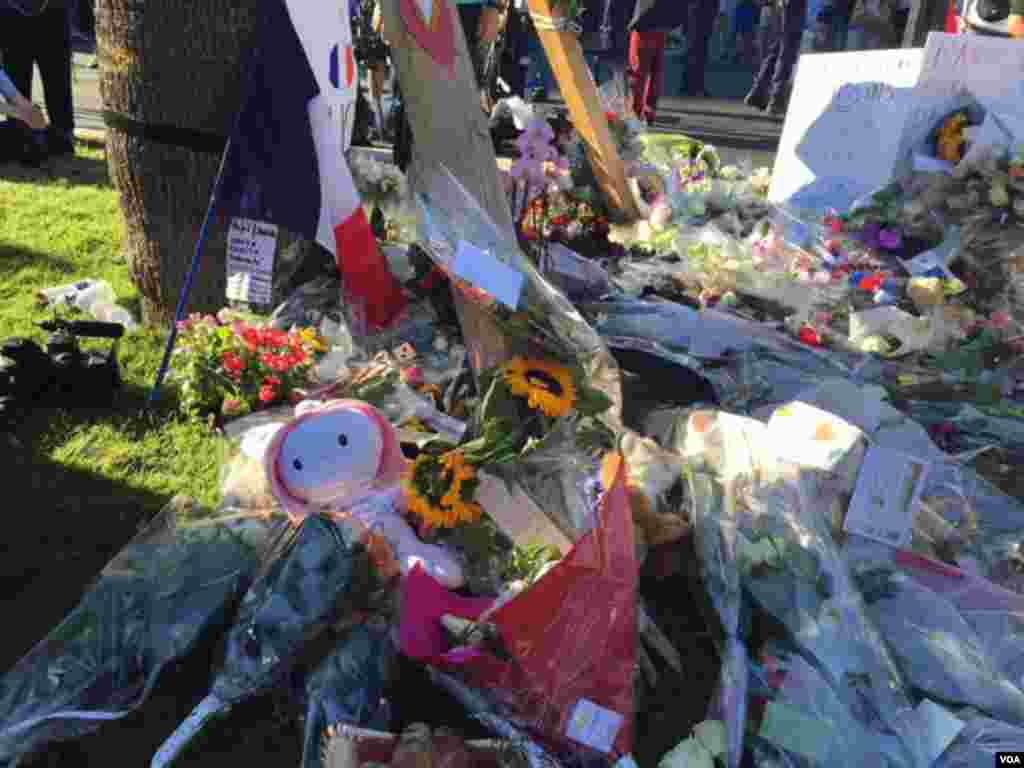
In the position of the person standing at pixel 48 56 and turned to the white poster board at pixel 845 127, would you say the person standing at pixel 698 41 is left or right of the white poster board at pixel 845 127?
left

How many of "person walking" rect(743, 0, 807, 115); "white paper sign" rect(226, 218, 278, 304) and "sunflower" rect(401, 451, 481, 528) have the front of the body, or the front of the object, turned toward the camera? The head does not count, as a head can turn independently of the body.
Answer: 2

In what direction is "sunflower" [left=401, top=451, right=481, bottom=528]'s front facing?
toward the camera

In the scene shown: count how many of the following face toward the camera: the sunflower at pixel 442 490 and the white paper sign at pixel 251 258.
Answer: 2

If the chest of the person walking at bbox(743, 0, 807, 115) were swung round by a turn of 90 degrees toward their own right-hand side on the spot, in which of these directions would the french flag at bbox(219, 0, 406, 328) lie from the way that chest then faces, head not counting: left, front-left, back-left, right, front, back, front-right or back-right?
back

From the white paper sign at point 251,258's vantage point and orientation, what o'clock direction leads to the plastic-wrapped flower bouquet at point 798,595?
The plastic-wrapped flower bouquet is roughly at 11 o'clock from the white paper sign.

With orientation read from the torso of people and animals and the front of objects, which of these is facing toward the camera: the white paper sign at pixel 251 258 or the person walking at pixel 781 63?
the white paper sign

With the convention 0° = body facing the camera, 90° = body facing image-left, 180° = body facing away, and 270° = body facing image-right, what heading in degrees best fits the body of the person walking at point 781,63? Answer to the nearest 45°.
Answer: approximately 90°

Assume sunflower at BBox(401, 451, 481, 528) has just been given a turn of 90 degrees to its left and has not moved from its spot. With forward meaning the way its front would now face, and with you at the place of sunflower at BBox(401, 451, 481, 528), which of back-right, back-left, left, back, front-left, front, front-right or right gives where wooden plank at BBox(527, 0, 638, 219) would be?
left

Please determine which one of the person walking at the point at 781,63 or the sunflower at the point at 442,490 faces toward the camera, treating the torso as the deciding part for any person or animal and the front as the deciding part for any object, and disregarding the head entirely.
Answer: the sunflower

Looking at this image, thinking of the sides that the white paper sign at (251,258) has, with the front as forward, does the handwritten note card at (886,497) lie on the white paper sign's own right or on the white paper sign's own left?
on the white paper sign's own left

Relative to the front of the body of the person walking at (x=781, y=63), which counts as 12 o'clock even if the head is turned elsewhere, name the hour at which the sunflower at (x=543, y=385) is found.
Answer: The sunflower is roughly at 9 o'clock from the person walking.
